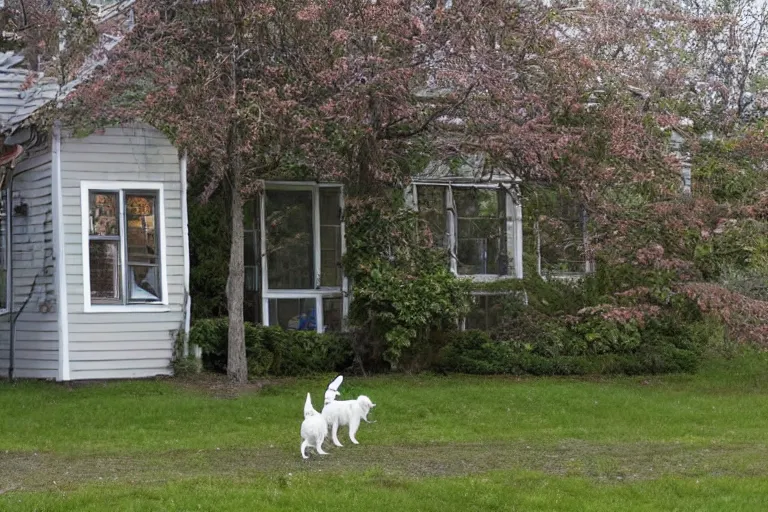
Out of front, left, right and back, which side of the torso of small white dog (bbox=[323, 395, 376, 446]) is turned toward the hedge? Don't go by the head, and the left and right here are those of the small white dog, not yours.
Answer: left

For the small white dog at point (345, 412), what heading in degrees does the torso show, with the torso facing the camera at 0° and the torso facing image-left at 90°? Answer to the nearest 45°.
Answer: approximately 270°

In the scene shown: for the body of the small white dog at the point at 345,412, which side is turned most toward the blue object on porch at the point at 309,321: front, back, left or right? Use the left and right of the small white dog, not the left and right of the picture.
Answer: left

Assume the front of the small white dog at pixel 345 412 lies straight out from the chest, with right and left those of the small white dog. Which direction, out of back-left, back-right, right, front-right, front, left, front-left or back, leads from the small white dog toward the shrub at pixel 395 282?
left

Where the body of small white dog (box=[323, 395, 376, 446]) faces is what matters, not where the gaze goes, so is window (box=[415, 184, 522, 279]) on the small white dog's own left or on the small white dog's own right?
on the small white dog's own left

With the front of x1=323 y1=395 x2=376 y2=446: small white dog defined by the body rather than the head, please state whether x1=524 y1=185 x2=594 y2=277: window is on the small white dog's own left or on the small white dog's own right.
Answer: on the small white dog's own left

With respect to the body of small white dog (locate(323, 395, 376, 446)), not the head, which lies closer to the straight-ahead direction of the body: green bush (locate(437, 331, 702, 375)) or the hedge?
the green bush
